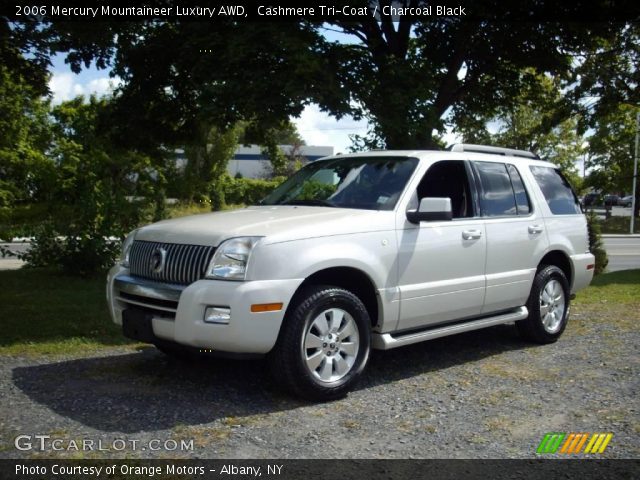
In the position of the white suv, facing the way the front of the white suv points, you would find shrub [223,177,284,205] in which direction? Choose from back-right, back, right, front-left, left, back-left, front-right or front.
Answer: back-right

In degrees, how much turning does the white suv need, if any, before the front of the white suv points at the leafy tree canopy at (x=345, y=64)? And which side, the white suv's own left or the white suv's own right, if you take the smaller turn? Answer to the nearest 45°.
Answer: approximately 135° to the white suv's own right

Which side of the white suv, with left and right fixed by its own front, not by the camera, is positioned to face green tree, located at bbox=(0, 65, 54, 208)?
right

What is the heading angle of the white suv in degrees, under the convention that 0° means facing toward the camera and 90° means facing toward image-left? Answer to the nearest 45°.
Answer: approximately 45°

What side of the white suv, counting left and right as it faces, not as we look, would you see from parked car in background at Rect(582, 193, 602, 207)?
back

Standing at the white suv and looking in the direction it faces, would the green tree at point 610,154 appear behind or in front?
behind

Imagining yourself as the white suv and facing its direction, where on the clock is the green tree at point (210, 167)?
The green tree is roughly at 4 o'clock from the white suv.
